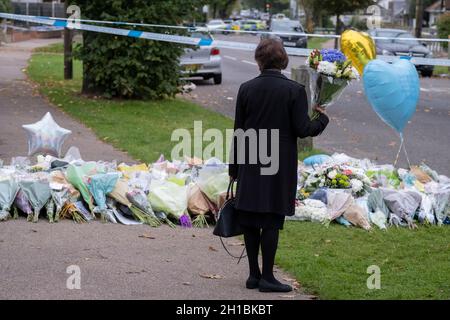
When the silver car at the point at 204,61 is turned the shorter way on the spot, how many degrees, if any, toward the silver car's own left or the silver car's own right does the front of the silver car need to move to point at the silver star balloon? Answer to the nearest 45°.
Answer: approximately 180°

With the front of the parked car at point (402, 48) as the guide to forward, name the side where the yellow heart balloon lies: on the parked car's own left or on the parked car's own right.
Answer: on the parked car's own right

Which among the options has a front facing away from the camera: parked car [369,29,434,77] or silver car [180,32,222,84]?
the silver car

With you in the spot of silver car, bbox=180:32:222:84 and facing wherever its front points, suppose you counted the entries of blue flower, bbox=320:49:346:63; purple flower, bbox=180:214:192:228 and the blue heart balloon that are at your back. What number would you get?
3

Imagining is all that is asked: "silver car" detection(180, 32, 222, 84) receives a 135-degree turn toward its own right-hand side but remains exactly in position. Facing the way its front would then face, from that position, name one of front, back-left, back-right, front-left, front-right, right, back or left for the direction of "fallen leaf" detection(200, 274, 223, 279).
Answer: front-right

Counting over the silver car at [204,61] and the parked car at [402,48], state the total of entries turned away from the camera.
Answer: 1

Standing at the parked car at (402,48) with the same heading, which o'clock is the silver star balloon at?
The silver star balloon is roughly at 2 o'clock from the parked car.

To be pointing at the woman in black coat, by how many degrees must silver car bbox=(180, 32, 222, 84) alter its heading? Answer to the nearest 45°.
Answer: approximately 180°

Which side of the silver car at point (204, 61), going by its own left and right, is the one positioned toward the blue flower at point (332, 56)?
back

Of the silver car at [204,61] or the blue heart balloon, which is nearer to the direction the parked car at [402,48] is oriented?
the blue heart balloon

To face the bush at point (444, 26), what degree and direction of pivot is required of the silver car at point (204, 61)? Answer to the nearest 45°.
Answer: approximately 45° to its right

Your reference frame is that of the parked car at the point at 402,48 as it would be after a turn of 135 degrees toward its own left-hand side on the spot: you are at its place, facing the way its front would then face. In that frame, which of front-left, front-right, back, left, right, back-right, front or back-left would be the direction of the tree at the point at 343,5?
front

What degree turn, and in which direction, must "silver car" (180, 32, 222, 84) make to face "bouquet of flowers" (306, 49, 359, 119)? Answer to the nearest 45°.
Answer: approximately 180°

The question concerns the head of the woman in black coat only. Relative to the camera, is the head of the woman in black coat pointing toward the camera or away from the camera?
away from the camera

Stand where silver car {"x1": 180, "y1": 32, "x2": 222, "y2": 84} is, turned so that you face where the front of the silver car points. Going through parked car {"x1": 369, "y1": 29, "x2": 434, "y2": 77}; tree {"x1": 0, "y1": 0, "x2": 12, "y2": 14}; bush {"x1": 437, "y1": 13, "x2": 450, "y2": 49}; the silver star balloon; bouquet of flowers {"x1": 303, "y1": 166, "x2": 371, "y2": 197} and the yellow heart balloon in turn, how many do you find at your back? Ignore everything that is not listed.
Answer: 3

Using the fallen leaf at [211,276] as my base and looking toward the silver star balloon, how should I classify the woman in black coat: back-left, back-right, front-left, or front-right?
back-right

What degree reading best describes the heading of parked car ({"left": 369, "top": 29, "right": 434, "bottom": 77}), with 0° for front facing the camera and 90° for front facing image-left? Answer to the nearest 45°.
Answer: approximately 315°

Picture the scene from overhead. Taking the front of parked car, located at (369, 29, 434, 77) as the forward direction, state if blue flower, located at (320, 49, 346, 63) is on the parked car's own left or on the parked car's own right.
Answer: on the parked car's own right

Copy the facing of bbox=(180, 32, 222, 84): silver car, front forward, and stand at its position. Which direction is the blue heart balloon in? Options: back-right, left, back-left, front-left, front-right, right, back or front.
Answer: back

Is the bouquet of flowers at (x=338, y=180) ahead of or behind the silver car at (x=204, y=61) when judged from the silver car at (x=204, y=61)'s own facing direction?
behind

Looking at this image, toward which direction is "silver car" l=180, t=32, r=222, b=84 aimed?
away from the camera
